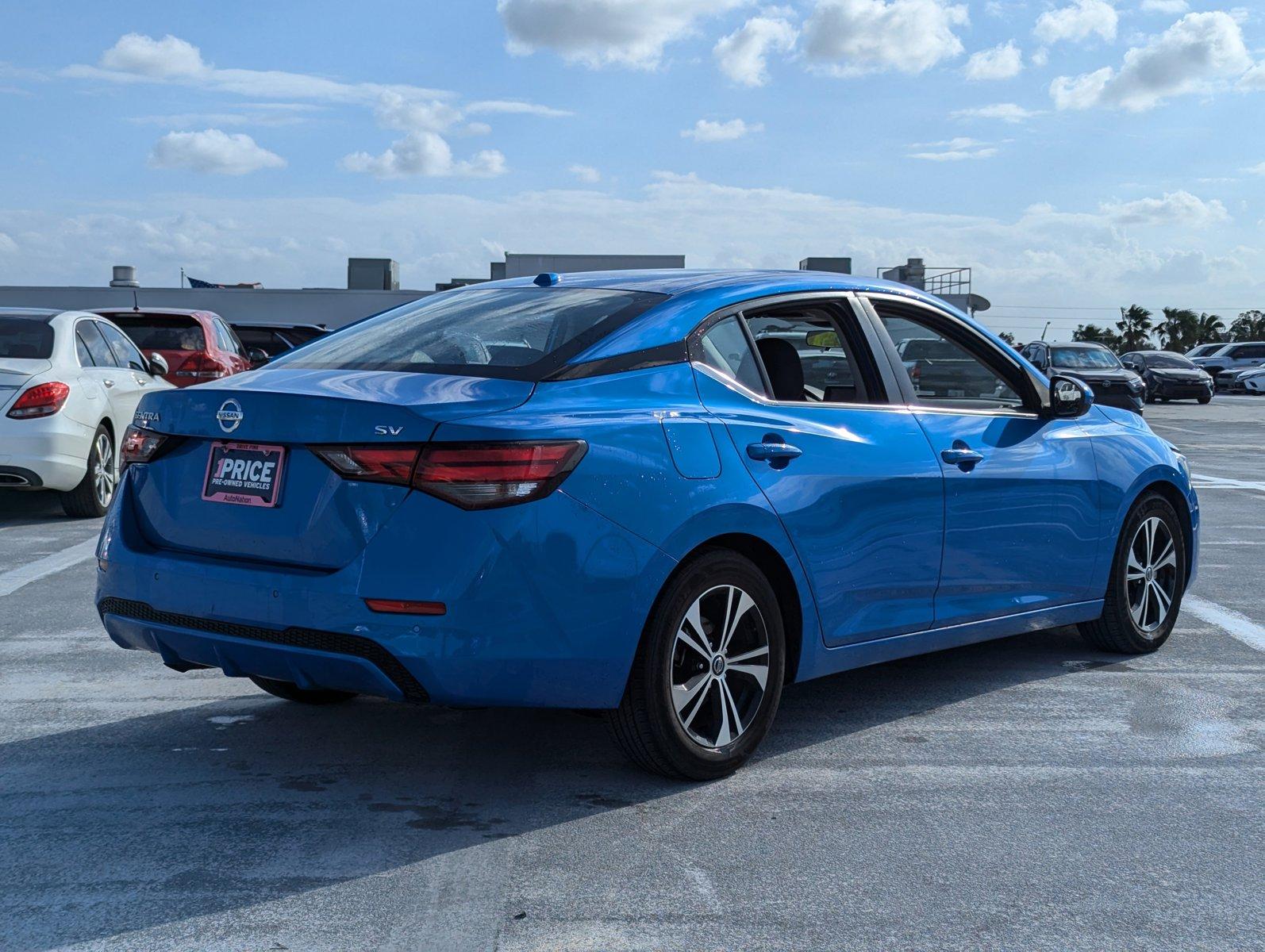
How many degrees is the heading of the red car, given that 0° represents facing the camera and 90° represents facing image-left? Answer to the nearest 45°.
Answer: approximately 225°

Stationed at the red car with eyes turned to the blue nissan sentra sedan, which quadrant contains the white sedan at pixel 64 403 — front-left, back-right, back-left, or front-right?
front-right

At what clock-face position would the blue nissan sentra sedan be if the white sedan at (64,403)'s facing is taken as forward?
The blue nissan sentra sedan is roughly at 4 o'clock from the white sedan.

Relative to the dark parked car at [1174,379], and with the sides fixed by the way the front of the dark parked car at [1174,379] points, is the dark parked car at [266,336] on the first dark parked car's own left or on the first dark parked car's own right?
on the first dark parked car's own right

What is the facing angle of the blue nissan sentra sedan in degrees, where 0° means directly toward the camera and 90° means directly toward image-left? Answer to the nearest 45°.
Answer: approximately 225°

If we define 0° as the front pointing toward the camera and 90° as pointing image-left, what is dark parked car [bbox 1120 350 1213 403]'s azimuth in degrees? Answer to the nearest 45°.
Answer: approximately 315°

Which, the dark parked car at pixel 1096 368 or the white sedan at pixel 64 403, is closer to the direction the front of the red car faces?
the dark parked car

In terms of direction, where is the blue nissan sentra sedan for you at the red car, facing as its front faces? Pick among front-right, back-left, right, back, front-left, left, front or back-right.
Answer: back-right

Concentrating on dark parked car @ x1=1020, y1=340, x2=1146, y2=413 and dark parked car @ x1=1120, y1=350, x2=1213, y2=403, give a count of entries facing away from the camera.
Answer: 0

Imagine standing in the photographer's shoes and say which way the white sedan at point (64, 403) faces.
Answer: facing away from the viewer and to the right of the viewer

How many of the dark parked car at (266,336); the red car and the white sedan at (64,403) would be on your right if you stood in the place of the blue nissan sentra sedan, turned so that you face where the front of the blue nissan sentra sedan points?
0

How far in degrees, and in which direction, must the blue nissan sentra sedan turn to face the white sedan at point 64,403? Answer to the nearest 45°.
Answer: approximately 90° to its left

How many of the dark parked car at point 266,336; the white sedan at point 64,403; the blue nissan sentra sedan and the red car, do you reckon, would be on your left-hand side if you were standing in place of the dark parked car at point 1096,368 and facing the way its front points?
0

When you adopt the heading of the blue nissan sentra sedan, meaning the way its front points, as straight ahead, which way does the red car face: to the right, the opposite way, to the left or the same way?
the same way

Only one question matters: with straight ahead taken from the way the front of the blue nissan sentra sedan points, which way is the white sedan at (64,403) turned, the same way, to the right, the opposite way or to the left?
the same way

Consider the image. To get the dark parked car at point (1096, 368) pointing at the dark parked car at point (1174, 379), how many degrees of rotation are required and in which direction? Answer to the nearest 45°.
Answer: approximately 135° to its left

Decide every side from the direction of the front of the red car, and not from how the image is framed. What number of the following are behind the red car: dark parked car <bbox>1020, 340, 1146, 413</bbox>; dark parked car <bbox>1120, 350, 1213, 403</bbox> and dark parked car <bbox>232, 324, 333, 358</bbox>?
0

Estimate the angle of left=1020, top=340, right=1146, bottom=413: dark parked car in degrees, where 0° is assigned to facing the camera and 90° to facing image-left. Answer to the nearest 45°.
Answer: approximately 315°

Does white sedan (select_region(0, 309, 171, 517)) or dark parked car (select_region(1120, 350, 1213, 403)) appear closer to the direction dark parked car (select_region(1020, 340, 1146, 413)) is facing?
the white sedan

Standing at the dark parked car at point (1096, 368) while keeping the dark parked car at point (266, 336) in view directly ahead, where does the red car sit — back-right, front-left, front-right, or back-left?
front-left
